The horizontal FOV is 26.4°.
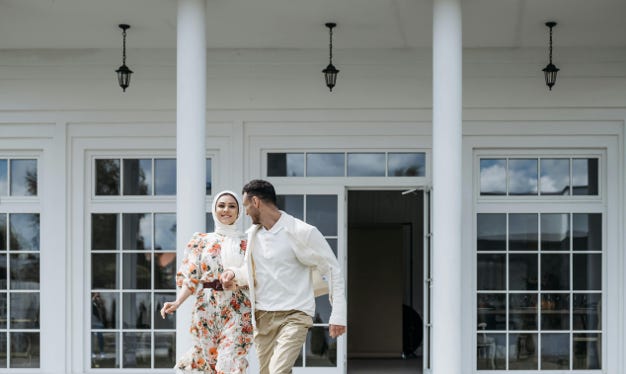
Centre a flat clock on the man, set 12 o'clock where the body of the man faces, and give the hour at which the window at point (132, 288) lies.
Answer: The window is roughly at 4 o'clock from the man.

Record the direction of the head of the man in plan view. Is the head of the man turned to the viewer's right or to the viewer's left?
to the viewer's left

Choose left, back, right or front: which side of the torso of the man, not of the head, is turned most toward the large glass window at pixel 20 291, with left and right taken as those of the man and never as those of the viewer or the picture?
right

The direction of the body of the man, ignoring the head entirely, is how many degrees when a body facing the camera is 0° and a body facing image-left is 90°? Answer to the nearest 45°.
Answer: approximately 45°
